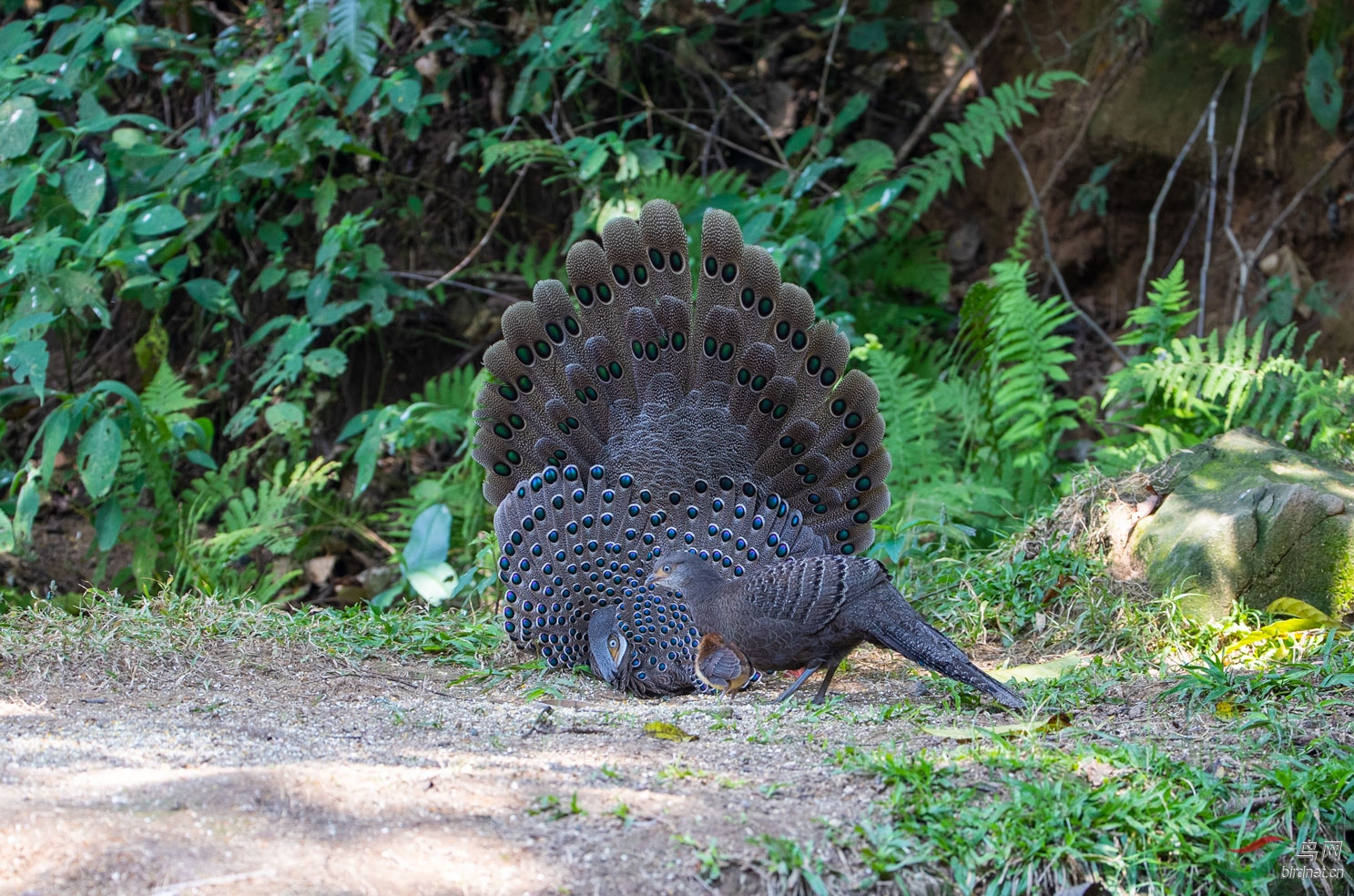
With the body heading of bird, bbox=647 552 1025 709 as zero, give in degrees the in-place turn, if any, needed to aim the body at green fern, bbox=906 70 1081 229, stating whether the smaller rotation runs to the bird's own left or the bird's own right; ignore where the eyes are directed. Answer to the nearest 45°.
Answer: approximately 90° to the bird's own right

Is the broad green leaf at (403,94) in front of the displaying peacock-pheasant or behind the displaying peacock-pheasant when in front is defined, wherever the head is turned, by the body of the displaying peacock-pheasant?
behind

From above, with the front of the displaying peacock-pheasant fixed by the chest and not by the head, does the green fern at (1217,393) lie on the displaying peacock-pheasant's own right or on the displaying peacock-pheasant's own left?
on the displaying peacock-pheasant's own left

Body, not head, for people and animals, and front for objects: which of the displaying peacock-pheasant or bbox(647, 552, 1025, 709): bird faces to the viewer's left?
the bird

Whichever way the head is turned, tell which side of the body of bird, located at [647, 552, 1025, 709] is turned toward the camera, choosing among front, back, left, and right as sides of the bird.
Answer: left

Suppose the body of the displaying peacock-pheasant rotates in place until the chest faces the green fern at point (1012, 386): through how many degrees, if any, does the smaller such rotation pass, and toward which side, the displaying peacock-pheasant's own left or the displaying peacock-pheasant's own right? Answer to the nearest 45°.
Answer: approximately 135° to the displaying peacock-pheasant's own left

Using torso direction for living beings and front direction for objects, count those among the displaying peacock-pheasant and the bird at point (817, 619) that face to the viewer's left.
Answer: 1

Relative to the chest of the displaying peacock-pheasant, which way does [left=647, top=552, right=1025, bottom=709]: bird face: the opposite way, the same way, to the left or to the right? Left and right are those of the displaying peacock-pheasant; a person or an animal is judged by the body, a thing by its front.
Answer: to the right

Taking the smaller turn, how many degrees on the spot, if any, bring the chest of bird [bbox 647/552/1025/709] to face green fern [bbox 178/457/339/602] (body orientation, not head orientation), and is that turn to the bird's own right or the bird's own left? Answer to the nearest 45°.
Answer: approximately 45° to the bird's own right

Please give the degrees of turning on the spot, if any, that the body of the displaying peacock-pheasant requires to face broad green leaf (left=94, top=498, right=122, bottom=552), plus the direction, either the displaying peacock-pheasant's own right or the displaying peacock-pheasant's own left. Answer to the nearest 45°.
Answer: approximately 135° to the displaying peacock-pheasant's own right

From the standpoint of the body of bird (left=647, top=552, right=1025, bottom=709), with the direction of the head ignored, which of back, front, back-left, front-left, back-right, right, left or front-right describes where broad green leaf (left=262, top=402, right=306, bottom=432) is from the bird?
front-right

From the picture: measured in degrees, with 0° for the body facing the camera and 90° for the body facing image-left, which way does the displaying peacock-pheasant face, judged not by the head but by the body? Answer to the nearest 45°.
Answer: approximately 0°
